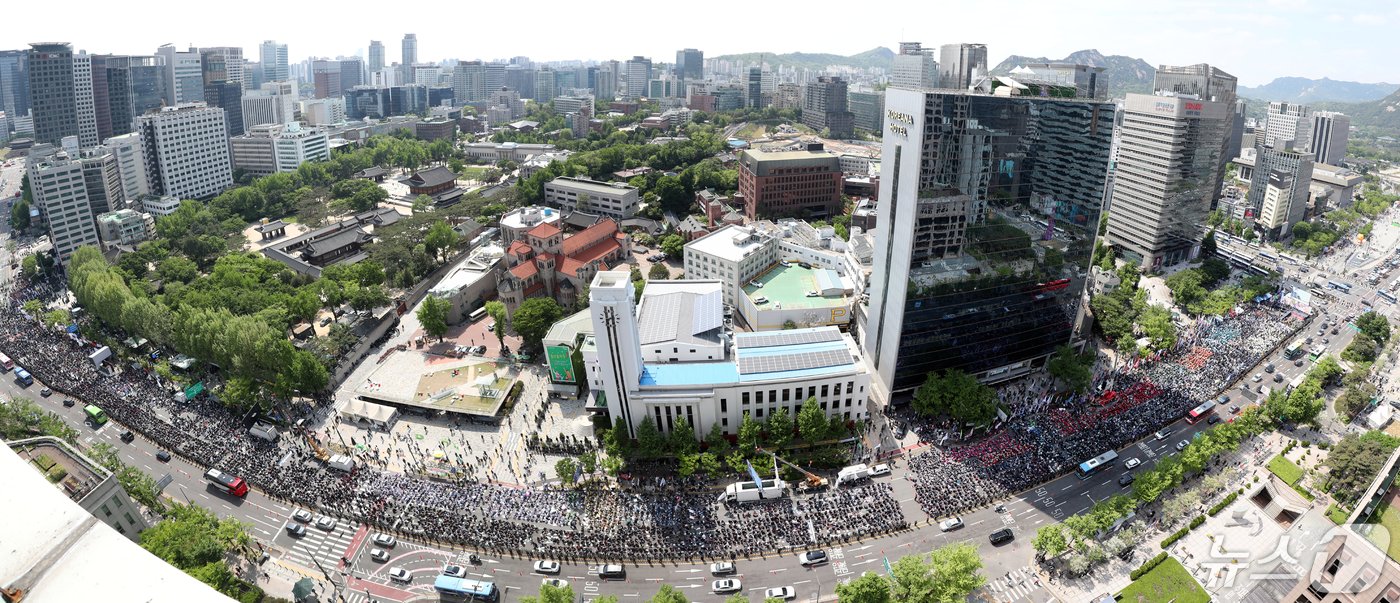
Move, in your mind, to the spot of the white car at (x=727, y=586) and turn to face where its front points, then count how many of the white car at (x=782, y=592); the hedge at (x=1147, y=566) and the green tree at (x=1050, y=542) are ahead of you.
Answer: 3

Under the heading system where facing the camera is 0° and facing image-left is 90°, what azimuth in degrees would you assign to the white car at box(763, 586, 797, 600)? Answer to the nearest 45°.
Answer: approximately 270°

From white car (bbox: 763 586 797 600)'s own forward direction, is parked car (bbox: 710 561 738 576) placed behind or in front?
behind

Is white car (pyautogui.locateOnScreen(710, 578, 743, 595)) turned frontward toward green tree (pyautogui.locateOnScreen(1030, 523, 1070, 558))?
yes

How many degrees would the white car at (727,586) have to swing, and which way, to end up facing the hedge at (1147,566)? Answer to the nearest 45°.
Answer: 0° — it already faces it

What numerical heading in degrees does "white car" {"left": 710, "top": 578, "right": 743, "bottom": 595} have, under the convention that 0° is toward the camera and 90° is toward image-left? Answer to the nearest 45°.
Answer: approximately 270°

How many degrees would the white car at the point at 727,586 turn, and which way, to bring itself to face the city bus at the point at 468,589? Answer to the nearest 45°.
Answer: approximately 180°

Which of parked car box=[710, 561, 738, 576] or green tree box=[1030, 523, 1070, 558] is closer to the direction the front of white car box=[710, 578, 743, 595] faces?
the green tree

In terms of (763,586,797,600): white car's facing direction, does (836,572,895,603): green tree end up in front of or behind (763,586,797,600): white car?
in front

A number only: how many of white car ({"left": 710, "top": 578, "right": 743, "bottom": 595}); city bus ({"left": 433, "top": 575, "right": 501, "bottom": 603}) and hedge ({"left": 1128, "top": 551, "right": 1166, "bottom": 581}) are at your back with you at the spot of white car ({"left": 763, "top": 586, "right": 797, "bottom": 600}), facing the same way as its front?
2

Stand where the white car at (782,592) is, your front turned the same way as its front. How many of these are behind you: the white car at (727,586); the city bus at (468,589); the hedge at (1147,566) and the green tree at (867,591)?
2

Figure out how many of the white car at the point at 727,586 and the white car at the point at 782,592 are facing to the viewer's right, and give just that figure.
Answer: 2

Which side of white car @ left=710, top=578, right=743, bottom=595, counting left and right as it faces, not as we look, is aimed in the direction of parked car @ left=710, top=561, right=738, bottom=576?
left
